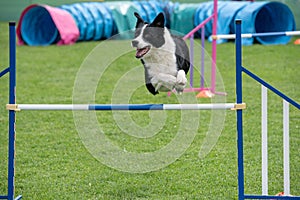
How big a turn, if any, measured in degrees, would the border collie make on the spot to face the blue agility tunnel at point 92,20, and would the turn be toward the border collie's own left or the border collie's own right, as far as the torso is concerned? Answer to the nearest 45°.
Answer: approximately 135° to the border collie's own right

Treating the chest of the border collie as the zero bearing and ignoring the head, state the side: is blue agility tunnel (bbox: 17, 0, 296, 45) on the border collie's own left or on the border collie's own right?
on the border collie's own right

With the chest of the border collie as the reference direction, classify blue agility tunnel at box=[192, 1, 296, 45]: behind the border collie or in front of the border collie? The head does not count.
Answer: behind

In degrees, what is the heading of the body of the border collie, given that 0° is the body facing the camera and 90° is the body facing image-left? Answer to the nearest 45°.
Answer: approximately 45°
